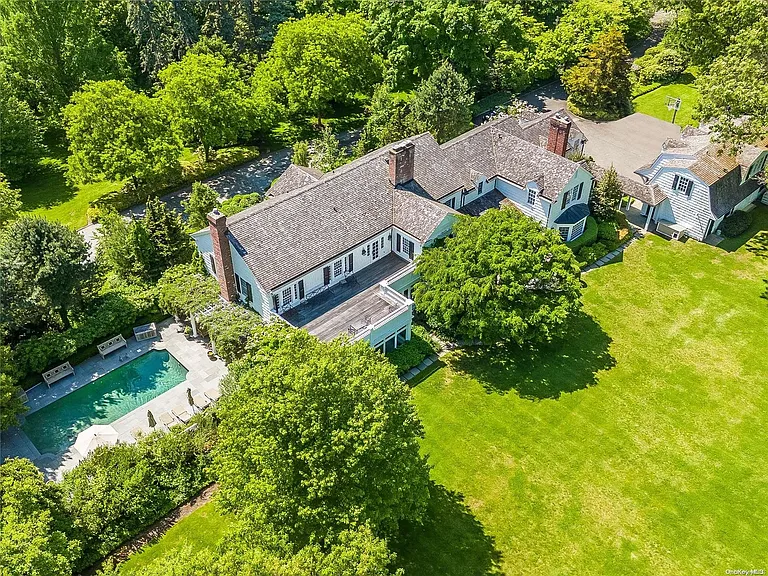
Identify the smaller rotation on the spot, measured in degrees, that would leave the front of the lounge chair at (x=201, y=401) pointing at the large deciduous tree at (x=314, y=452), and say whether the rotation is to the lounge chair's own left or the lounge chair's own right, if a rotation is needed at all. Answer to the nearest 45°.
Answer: approximately 135° to the lounge chair's own left

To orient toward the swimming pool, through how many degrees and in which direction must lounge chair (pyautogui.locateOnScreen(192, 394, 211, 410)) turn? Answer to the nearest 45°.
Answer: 0° — it already faces it

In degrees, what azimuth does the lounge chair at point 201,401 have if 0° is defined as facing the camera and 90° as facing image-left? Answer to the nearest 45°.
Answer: approximately 135°

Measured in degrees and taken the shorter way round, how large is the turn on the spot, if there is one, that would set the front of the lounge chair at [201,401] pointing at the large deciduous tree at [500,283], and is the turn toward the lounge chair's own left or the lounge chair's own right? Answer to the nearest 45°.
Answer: approximately 135° to the lounge chair's own right

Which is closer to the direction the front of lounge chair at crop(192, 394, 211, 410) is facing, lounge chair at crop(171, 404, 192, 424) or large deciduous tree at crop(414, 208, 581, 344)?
the lounge chair

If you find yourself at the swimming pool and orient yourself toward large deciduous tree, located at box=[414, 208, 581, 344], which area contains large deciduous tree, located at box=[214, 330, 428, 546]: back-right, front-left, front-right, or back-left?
front-right

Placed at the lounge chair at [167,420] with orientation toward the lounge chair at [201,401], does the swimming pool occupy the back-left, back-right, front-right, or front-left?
back-left

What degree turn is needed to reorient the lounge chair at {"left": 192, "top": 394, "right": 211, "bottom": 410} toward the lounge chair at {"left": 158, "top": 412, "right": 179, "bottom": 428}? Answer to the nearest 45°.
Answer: approximately 90° to its left

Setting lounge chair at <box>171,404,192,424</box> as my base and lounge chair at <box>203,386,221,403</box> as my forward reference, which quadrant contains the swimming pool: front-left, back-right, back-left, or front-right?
back-left

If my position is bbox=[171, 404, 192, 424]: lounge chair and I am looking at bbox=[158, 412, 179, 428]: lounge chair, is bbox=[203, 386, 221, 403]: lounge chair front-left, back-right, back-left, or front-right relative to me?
back-right

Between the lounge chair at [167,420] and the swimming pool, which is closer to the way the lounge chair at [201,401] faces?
the swimming pool

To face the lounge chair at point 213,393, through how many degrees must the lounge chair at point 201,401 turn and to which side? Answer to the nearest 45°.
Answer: approximately 90° to its right
